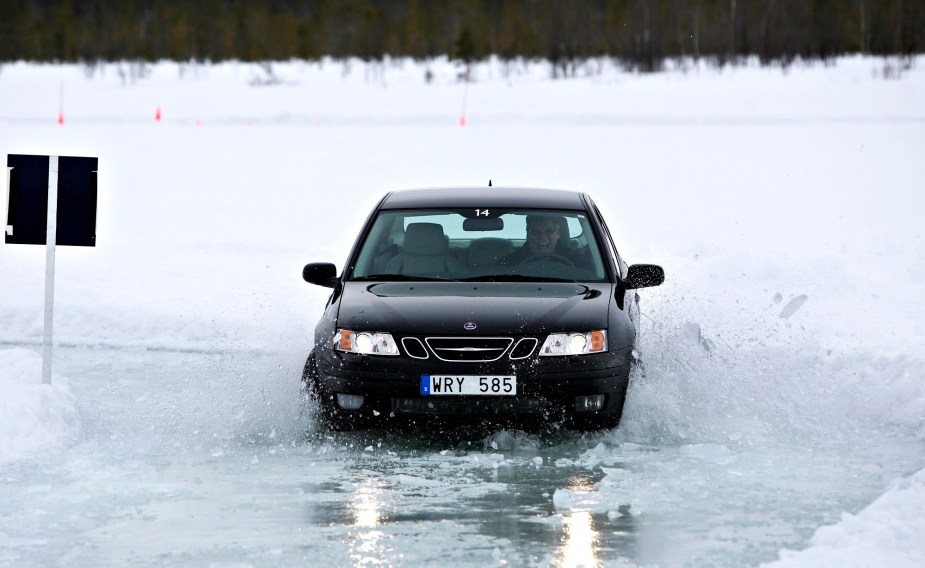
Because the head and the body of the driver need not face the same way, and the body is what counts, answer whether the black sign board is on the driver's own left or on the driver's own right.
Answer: on the driver's own right

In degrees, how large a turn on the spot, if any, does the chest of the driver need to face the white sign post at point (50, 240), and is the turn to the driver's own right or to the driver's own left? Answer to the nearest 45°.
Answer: approximately 90° to the driver's own right

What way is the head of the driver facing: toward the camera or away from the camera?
toward the camera

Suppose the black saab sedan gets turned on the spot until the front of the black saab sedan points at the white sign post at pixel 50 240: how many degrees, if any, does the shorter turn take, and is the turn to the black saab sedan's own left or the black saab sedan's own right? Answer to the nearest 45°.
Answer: approximately 135° to the black saab sedan's own right

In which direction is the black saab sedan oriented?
toward the camera
